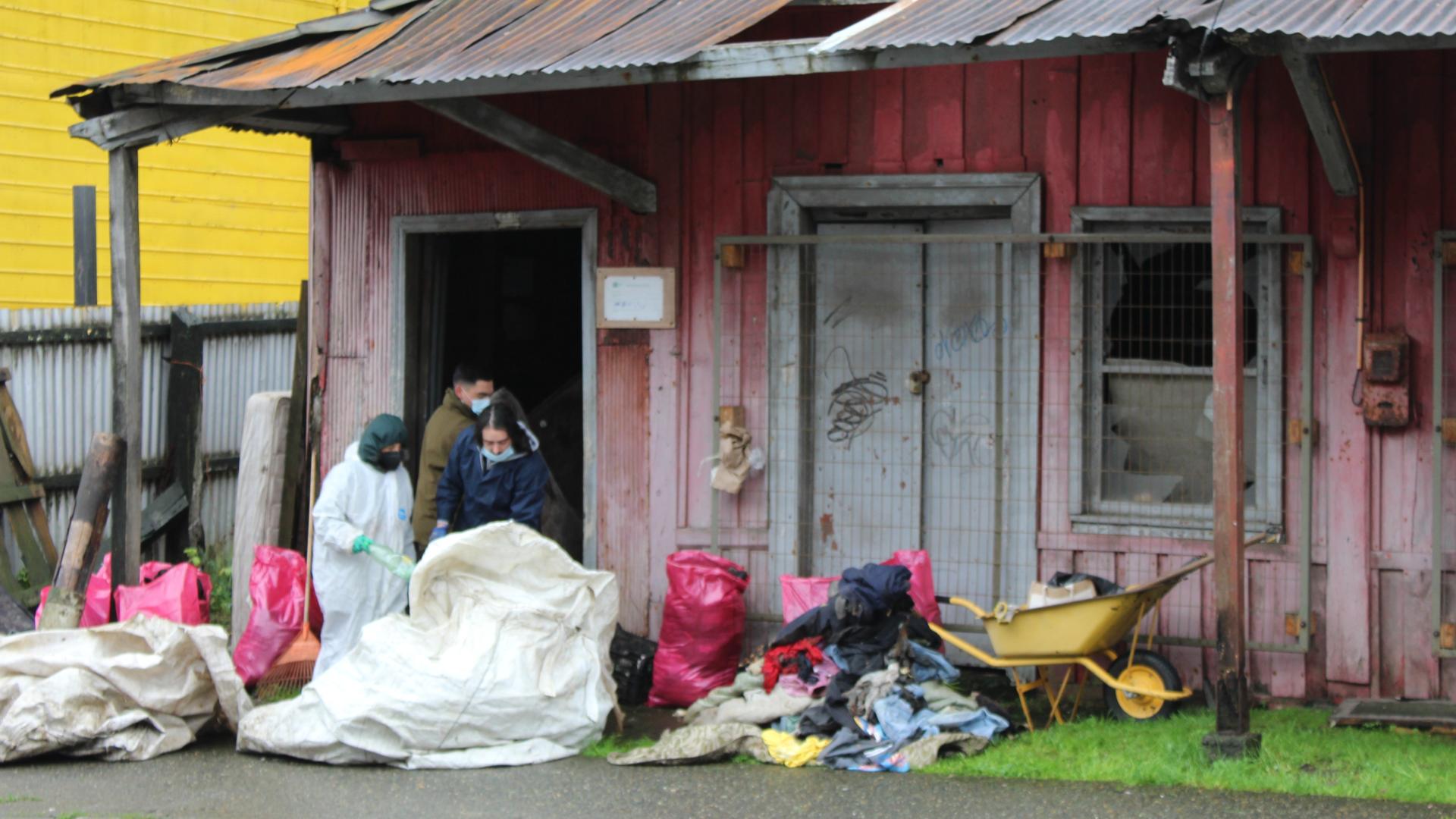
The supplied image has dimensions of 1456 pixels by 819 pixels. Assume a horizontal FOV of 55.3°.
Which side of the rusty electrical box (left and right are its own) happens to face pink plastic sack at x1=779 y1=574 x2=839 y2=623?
right

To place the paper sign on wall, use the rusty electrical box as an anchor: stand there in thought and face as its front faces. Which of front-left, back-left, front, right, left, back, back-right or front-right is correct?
right

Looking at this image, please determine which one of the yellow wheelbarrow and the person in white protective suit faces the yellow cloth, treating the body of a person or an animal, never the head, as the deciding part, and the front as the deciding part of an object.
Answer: the person in white protective suit

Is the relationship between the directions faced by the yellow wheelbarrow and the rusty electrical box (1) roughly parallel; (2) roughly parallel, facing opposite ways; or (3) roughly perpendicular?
roughly perpendicular

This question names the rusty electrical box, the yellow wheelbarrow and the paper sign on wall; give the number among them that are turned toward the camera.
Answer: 2

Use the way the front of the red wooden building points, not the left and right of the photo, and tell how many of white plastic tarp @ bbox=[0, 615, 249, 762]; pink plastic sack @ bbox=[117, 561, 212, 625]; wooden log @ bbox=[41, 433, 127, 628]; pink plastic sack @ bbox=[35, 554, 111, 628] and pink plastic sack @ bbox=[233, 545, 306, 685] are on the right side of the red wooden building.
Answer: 5

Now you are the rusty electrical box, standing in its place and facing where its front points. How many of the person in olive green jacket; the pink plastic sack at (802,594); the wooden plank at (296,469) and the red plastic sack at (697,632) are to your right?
4

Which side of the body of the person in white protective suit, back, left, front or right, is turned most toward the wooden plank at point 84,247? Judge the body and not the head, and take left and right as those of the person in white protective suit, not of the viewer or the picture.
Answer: back

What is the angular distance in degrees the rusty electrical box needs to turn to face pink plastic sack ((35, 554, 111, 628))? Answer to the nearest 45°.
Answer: approximately 90° to its right

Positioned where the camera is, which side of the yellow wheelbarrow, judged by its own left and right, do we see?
right

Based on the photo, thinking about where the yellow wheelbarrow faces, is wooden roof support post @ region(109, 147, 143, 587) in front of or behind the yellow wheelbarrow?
behind

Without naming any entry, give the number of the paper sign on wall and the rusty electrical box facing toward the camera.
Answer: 2

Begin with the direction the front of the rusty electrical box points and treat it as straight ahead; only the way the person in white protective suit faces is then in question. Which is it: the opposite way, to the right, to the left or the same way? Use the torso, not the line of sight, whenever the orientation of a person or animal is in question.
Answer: to the left

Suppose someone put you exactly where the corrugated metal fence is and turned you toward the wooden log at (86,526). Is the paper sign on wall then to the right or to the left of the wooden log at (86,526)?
left
